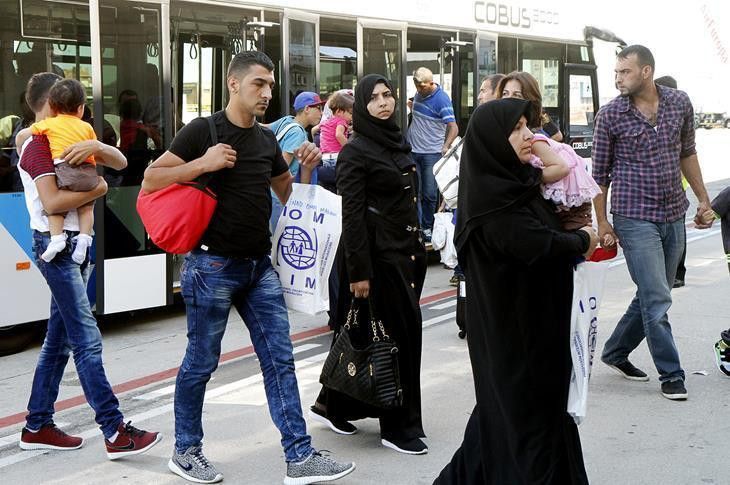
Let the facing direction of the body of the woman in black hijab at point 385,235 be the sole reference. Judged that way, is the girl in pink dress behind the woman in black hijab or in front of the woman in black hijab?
in front

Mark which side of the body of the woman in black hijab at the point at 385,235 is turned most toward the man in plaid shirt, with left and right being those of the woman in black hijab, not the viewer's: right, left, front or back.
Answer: left

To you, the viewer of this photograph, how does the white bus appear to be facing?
facing away from the viewer and to the right of the viewer
